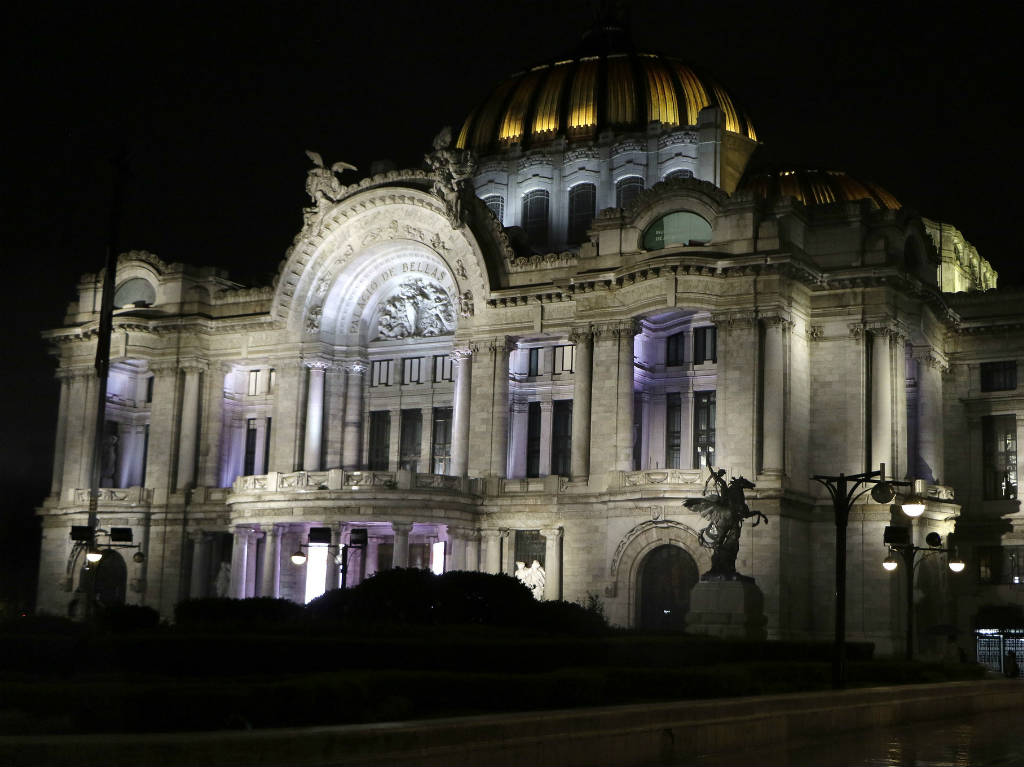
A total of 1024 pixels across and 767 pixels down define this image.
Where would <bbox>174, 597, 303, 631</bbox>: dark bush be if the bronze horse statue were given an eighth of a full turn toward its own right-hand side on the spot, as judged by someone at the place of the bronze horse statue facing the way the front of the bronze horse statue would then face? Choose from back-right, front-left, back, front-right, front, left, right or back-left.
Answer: right

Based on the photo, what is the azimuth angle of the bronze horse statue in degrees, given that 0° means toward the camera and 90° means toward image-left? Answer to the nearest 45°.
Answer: approximately 270°
